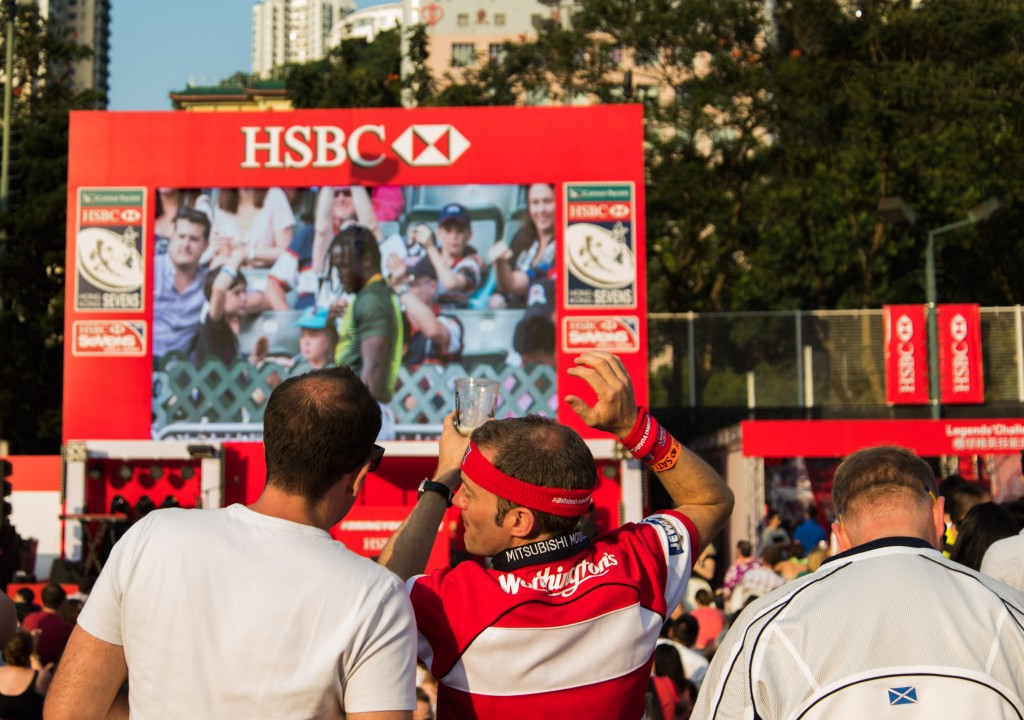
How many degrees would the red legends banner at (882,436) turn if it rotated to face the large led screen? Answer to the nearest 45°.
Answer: approximately 45° to its right

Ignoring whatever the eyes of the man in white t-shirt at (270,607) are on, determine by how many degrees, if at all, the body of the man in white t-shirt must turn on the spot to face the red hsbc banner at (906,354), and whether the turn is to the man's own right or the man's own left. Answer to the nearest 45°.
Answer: approximately 45° to the man's own right

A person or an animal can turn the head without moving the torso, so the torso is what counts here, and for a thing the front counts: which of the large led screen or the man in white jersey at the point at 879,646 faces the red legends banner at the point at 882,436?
the man in white jersey

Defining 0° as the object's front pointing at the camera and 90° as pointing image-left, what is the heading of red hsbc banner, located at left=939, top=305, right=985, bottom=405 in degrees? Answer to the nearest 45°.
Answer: approximately 0°

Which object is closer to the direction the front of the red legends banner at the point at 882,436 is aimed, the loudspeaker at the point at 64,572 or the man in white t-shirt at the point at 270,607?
the man in white t-shirt

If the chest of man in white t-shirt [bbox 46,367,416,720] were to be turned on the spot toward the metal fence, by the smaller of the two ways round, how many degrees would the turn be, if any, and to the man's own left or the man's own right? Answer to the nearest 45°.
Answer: approximately 45° to the man's own right

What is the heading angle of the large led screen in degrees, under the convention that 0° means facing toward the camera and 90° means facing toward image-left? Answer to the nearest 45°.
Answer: approximately 0°

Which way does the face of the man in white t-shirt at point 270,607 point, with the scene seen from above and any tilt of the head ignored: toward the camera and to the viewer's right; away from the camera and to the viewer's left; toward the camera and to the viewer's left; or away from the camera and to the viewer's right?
away from the camera and to the viewer's right

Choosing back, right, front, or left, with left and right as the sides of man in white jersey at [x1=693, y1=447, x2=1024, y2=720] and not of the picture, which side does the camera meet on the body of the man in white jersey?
back

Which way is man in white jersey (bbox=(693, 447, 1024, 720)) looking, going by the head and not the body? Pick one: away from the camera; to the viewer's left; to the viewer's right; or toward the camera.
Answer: away from the camera

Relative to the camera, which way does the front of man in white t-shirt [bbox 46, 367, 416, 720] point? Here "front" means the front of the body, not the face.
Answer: away from the camera
